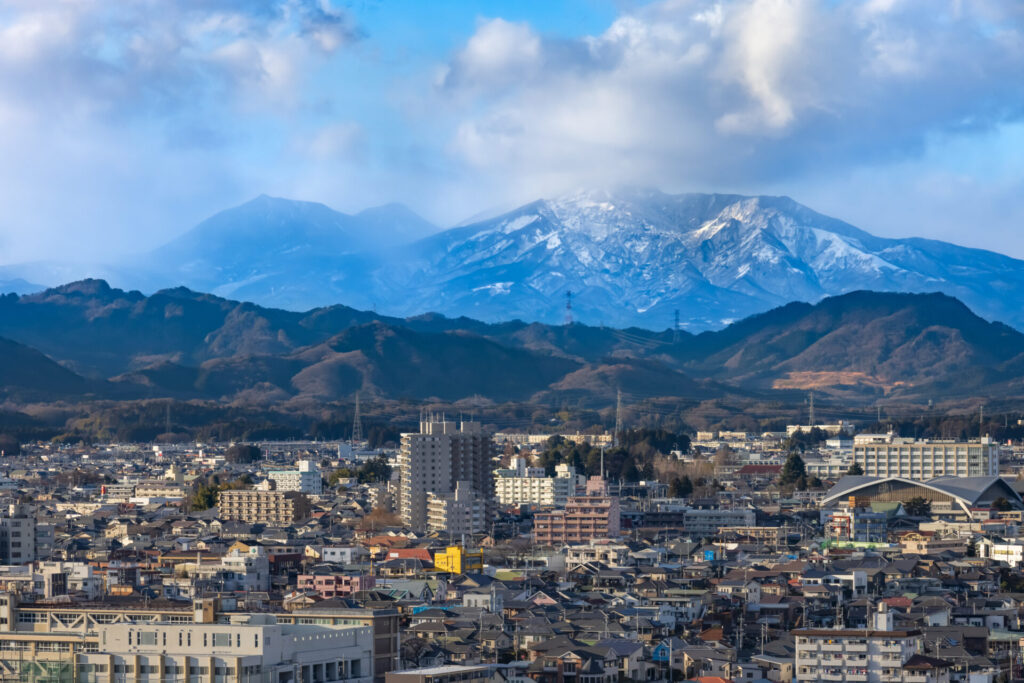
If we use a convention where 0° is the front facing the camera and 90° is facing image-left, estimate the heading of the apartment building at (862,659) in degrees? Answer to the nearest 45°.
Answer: approximately 0°

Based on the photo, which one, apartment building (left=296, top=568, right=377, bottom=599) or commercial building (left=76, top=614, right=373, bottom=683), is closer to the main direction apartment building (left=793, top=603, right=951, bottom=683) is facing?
the commercial building

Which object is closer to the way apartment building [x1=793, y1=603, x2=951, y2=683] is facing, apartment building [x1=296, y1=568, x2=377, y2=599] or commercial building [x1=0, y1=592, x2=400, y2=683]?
the commercial building

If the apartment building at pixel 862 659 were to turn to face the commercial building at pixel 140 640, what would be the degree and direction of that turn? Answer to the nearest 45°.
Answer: approximately 45° to its right

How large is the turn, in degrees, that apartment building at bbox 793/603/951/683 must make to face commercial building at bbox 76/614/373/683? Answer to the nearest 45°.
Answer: approximately 45° to its right

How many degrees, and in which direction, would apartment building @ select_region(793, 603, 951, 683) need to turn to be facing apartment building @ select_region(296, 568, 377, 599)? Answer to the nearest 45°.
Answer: approximately 135° to its right
